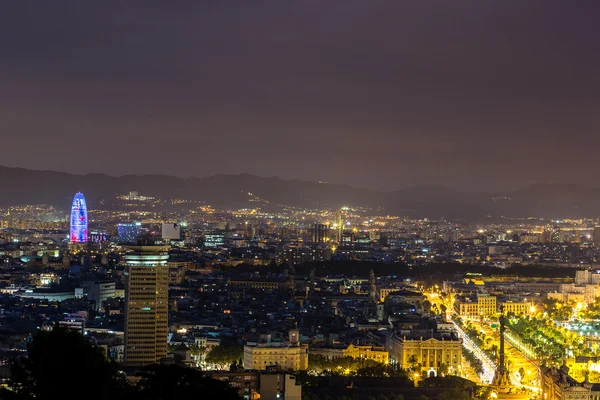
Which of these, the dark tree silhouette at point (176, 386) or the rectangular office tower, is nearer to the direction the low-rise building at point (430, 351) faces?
the dark tree silhouette

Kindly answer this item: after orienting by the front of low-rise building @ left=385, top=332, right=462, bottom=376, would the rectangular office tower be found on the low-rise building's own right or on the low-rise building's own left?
on the low-rise building's own right

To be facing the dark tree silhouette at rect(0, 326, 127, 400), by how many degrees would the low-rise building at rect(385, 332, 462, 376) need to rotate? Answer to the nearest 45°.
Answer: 0° — it already faces it

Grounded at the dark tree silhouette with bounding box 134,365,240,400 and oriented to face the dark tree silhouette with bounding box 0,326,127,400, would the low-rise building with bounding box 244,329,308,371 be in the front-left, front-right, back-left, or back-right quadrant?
back-right

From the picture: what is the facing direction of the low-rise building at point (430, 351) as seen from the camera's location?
facing the viewer

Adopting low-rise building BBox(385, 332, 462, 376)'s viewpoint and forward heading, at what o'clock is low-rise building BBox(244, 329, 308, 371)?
low-rise building BBox(244, 329, 308, 371) is roughly at 2 o'clock from low-rise building BBox(385, 332, 462, 376).

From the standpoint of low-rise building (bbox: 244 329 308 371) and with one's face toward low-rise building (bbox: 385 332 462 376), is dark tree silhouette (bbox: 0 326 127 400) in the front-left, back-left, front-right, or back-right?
back-right

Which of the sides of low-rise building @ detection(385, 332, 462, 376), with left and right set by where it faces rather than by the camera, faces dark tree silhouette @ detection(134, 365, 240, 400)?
front
